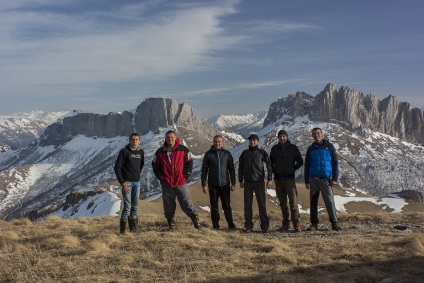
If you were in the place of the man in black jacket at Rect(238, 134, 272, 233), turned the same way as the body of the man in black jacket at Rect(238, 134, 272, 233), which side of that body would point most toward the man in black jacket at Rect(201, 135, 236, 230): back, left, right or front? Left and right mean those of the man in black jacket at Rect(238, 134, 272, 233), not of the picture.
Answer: right

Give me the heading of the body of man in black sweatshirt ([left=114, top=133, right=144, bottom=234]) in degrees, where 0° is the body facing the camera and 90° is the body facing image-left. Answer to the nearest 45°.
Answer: approximately 315°

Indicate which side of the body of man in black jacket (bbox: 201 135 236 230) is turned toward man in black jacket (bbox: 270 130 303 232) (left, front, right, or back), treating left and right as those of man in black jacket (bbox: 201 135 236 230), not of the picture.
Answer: left

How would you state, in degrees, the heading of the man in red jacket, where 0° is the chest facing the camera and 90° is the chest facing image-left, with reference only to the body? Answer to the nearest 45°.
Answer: approximately 0°

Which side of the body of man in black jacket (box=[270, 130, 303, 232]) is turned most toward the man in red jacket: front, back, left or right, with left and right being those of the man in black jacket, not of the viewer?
right

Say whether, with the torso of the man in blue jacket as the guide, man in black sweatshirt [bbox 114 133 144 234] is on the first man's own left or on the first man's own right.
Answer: on the first man's own right

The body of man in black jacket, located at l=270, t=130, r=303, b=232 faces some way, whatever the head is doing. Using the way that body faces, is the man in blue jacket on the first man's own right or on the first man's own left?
on the first man's own left
